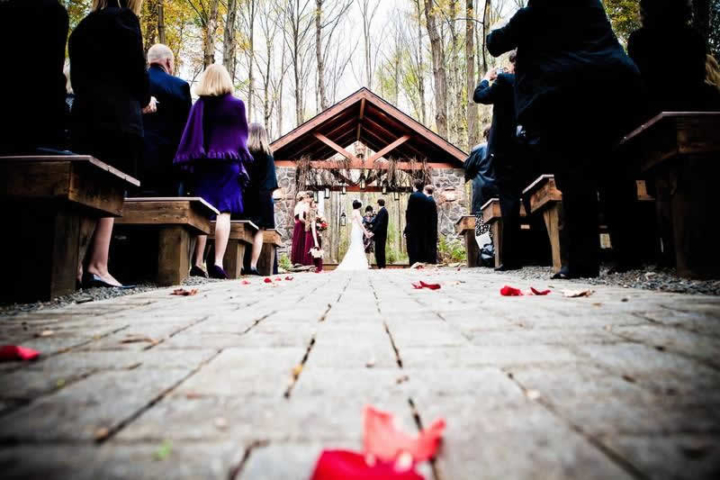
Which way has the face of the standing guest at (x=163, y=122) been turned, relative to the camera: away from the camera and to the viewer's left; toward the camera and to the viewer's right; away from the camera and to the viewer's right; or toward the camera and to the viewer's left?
away from the camera and to the viewer's right

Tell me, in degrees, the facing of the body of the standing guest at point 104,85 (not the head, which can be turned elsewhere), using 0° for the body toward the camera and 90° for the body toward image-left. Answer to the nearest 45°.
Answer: approximately 225°

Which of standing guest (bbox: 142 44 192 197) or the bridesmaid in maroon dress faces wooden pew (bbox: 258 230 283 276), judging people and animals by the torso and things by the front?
the standing guest

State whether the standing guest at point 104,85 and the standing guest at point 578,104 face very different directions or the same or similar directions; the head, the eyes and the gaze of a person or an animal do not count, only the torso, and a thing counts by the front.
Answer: same or similar directions

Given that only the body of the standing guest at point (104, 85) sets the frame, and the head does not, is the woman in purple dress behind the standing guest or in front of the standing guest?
in front

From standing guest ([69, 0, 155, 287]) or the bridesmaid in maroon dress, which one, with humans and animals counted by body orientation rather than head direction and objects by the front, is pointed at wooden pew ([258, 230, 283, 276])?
the standing guest

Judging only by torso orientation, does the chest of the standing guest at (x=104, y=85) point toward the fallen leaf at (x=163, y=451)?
no

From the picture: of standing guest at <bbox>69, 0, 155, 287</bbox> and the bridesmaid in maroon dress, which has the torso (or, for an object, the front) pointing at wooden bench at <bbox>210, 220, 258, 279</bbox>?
the standing guest

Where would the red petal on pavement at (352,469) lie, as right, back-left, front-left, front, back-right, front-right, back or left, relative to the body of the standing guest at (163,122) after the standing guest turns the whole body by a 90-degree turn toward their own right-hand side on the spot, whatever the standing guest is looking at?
front-right

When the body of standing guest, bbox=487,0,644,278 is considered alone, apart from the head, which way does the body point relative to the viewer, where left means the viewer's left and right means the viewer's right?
facing away from the viewer and to the left of the viewer

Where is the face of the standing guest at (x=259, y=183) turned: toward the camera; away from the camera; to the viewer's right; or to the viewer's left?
away from the camera

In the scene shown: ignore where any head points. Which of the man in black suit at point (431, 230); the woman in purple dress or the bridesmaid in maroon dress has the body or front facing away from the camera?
the woman in purple dress

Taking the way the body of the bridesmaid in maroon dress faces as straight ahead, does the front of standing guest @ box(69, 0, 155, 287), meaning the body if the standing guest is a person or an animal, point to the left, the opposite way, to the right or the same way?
to the left

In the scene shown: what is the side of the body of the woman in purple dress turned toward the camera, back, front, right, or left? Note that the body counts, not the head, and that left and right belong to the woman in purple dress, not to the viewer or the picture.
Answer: back
